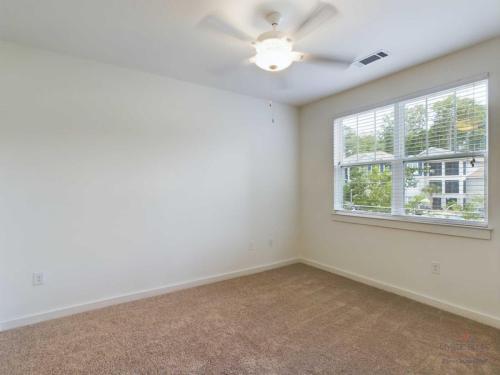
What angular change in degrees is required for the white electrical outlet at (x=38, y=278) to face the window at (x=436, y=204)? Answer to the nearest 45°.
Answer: approximately 45° to its left

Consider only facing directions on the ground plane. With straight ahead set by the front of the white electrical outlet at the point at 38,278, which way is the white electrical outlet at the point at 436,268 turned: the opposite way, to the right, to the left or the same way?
to the right

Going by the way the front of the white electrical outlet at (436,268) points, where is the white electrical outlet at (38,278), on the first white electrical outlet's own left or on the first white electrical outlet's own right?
on the first white electrical outlet's own right

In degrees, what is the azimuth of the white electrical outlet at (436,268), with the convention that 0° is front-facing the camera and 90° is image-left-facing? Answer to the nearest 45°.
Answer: approximately 0°

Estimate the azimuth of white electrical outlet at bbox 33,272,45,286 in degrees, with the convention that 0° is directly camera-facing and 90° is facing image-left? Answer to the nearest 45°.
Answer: approximately 0°

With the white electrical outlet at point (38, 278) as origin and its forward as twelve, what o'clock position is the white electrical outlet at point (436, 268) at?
the white electrical outlet at point (436, 268) is roughly at 10 o'clock from the white electrical outlet at point (38, 278).
